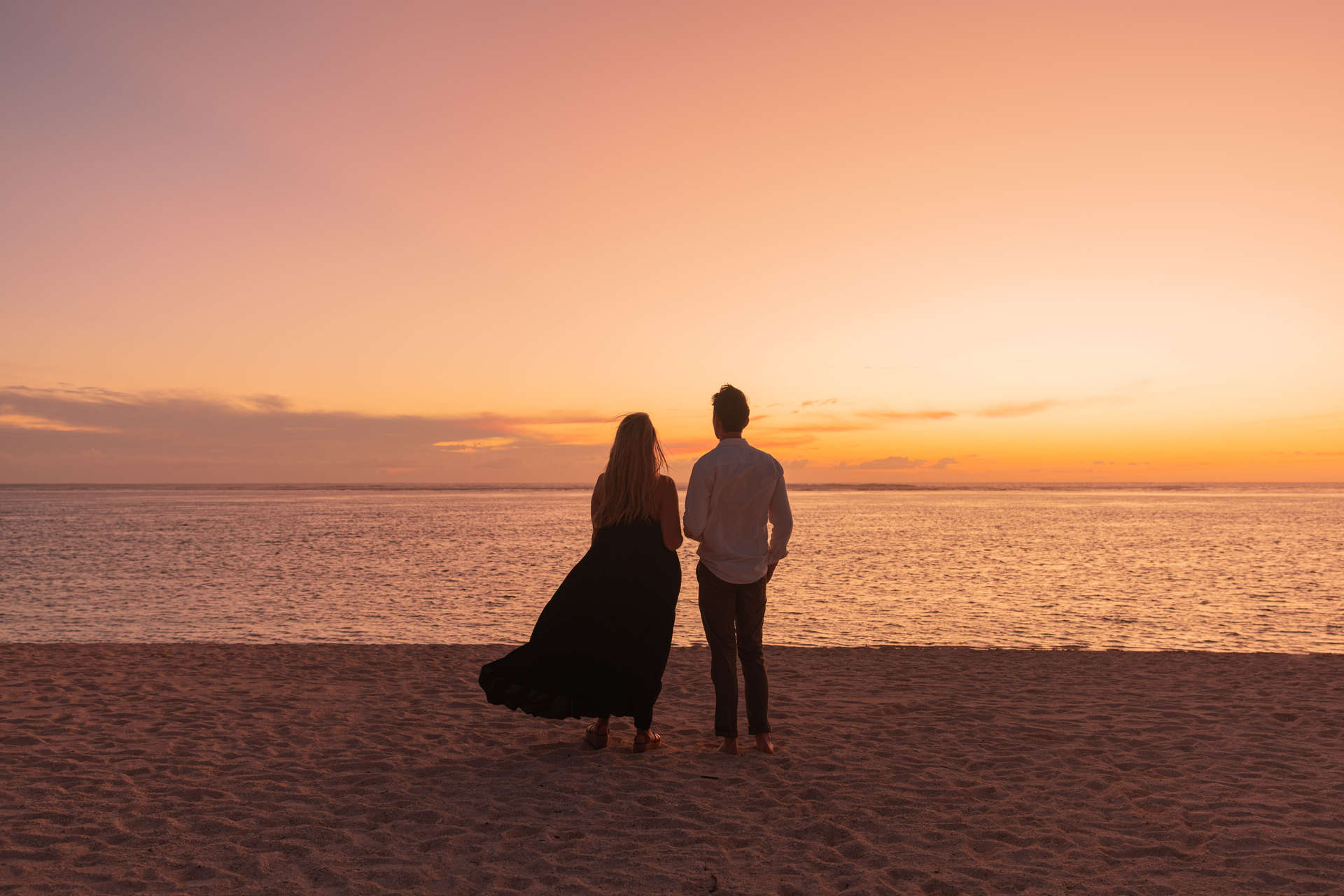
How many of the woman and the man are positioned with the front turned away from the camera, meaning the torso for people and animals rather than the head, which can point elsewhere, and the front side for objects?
2

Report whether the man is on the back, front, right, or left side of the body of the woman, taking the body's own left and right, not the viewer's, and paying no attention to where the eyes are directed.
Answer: right

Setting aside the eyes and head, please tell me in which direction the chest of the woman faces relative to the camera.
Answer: away from the camera

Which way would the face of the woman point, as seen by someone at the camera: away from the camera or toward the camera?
away from the camera

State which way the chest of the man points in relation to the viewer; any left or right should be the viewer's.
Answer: facing away from the viewer

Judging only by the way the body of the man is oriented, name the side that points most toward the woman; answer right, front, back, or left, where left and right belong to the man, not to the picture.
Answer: left
